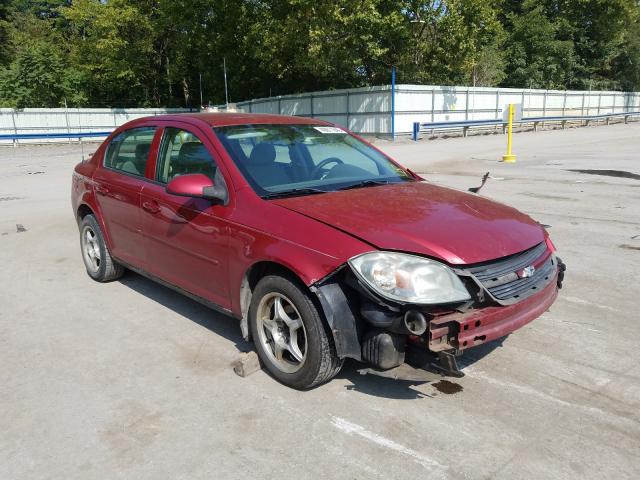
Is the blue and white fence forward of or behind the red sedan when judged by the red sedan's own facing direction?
behind

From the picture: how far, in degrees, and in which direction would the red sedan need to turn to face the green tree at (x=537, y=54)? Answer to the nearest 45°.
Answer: approximately 135° to its left

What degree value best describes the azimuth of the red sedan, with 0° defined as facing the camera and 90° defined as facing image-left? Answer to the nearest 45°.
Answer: approximately 315°
